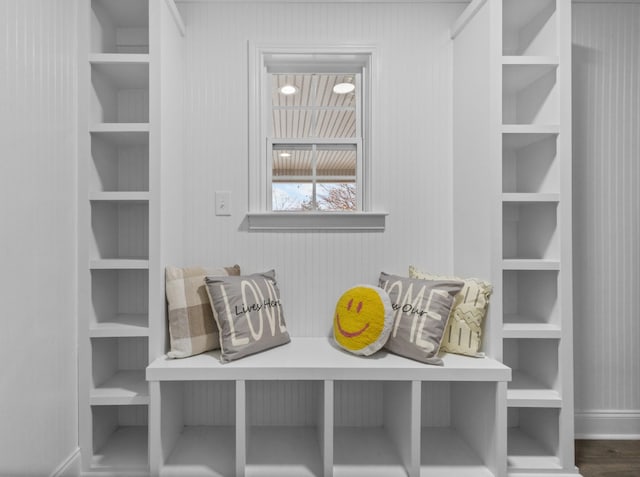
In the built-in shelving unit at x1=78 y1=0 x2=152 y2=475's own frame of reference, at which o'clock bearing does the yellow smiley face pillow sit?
The yellow smiley face pillow is roughly at 10 o'clock from the built-in shelving unit.

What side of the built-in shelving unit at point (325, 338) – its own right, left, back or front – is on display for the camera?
front

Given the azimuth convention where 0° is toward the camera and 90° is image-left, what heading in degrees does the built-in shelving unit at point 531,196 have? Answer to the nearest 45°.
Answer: approximately 0°

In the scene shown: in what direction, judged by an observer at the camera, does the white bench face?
facing the viewer

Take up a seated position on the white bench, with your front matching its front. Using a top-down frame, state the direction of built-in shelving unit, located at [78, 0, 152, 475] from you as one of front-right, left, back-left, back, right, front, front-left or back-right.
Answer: right

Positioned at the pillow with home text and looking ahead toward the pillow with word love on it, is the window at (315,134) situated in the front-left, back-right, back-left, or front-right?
front-right

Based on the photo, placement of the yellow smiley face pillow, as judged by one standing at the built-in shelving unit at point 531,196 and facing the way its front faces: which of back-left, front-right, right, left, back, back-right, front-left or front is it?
front-right

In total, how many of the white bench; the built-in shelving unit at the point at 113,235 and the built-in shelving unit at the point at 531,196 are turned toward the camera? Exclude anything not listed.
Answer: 3

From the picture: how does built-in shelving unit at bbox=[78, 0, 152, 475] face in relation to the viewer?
toward the camera

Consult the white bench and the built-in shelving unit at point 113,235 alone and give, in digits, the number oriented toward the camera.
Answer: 2

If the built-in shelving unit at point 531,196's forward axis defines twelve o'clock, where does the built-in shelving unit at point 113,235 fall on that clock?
the built-in shelving unit at point 113,235 is roughly at 2 o'clock from the built-in shelving unit at point 531,196.

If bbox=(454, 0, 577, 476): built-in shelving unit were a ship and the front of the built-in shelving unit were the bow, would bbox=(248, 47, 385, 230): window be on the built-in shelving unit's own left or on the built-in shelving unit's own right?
on the built-in shelving unit's own right

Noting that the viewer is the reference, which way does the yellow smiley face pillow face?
facing the viewer and to the left of the viewer
